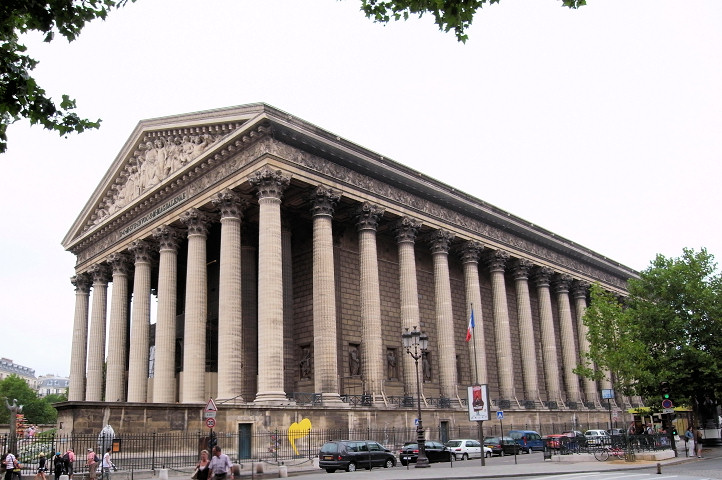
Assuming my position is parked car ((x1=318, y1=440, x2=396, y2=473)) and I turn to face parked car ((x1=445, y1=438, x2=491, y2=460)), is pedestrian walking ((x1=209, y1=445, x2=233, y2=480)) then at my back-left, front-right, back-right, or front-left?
back-right

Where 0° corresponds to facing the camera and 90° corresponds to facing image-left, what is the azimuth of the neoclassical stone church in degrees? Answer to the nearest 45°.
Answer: approximately 45°

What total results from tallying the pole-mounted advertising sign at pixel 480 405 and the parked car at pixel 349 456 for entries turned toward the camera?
1

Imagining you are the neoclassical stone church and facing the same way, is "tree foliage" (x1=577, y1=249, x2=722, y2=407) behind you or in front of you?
behind

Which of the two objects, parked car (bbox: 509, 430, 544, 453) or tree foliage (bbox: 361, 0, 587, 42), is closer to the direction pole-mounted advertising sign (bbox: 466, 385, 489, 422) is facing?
the tree foliage

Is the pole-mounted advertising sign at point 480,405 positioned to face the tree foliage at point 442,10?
yes

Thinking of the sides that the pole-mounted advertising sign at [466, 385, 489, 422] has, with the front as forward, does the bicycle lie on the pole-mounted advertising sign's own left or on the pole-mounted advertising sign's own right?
on the pole-mounted advertising sign's own left
